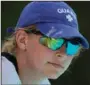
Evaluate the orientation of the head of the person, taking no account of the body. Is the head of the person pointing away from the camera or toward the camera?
toward the camera
